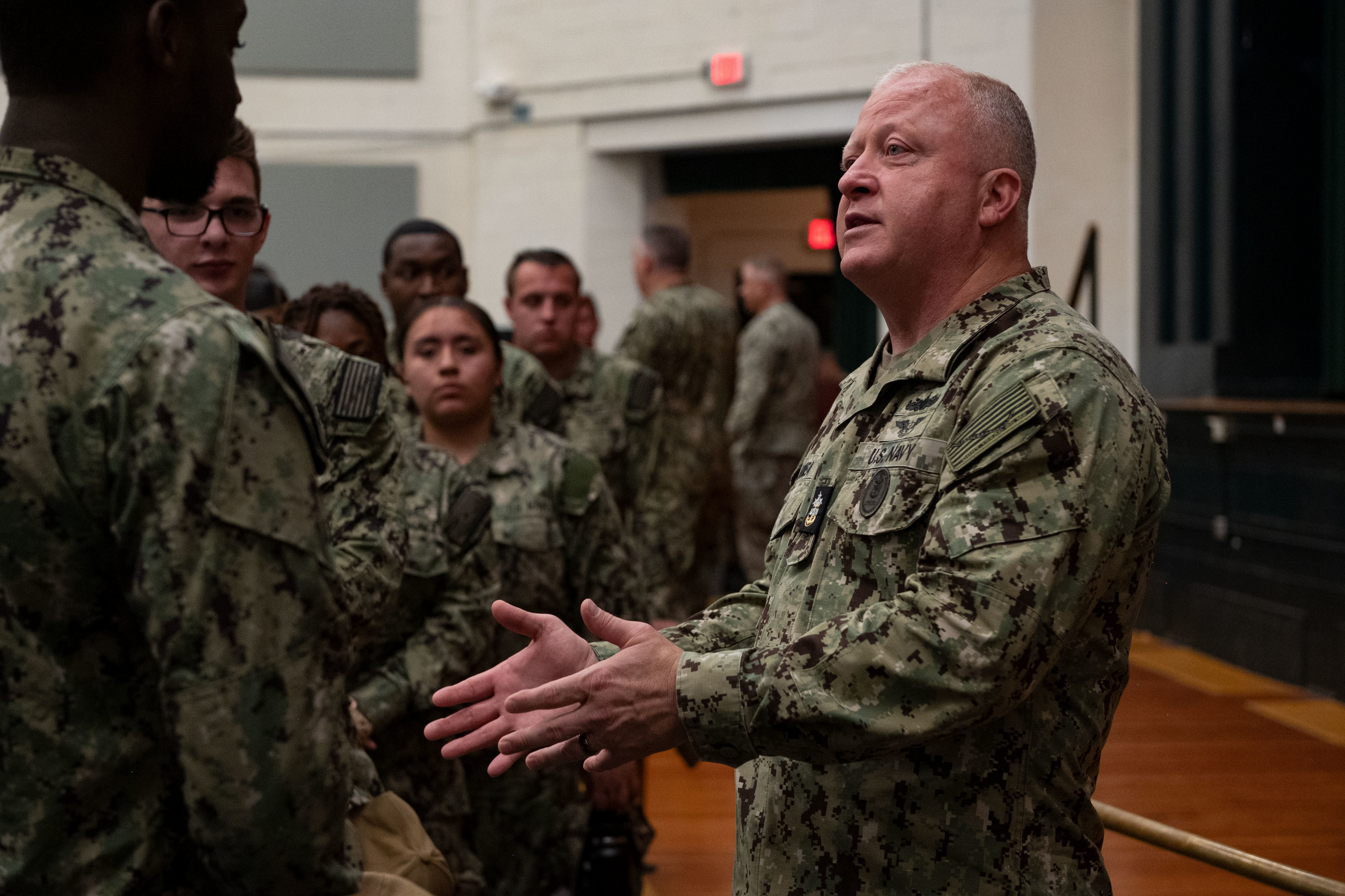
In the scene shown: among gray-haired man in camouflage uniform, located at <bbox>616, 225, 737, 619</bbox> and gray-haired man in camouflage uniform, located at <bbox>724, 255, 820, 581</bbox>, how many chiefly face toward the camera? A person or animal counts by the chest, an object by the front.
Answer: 0

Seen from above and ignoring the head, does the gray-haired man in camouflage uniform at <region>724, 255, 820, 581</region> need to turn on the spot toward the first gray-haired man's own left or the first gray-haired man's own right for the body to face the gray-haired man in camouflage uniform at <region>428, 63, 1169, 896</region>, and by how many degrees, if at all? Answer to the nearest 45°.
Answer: approximately 135° to the first gray-haired man's own left

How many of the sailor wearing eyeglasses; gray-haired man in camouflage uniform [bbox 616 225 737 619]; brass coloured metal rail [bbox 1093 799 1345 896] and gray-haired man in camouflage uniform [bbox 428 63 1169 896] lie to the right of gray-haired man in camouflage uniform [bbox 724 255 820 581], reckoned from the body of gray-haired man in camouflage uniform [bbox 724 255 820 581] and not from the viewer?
0

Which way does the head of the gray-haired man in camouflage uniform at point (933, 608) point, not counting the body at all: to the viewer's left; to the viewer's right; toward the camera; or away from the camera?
to the viewer's left

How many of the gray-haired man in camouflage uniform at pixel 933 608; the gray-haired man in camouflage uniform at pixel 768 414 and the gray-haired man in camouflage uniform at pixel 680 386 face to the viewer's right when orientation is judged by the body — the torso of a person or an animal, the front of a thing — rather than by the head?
0

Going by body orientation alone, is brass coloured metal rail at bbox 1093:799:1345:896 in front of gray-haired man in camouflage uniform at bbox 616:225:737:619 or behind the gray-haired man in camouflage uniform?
behind

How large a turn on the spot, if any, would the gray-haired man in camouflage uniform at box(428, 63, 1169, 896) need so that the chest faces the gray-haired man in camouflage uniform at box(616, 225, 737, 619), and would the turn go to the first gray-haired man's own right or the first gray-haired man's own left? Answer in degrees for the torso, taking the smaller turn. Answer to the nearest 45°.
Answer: approximately 135° to the first gray-haired man's own right

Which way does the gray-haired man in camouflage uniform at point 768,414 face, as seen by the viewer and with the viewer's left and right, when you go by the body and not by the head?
facing away from the viewer and to the left of the viewer

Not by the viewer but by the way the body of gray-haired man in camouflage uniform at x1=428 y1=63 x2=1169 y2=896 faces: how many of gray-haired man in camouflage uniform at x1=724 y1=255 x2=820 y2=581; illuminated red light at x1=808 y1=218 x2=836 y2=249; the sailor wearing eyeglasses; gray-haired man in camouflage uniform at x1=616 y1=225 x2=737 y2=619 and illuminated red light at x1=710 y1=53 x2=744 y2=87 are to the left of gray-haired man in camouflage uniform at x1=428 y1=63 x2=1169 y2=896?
0

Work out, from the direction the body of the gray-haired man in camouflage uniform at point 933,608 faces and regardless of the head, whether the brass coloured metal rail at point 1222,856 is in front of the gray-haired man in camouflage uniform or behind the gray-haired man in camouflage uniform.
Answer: behind

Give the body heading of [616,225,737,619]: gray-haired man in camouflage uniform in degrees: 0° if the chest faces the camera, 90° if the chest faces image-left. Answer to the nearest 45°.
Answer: approximately 135°

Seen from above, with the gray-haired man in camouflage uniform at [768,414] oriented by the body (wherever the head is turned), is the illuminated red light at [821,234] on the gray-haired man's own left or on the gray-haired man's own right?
on the gray-haired man's own right
